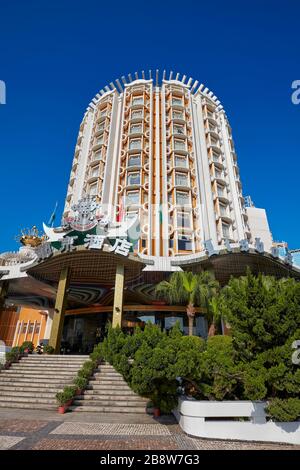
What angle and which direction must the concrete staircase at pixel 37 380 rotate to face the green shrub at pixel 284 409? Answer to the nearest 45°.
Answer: approximately 45° to its left

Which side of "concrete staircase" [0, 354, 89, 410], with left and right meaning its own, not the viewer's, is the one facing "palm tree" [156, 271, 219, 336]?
left

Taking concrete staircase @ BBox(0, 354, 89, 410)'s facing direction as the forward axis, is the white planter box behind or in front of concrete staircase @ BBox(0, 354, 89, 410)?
in front

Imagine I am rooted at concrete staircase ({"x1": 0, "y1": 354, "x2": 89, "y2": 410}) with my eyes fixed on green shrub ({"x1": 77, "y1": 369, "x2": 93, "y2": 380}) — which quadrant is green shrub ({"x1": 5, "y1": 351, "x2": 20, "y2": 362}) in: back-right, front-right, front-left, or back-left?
back-left

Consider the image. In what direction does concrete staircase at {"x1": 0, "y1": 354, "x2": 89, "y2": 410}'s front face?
toward the camera

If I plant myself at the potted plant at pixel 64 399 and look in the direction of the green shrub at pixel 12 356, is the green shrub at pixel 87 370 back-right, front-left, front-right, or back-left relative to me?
front-right

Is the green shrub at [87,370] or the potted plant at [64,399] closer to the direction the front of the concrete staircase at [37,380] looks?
the potted plant

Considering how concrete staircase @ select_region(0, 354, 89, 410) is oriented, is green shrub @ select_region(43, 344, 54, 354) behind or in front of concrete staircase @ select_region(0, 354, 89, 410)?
behind
